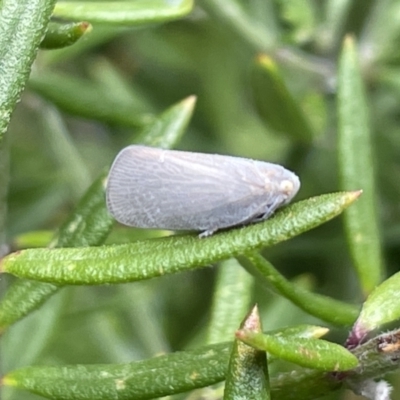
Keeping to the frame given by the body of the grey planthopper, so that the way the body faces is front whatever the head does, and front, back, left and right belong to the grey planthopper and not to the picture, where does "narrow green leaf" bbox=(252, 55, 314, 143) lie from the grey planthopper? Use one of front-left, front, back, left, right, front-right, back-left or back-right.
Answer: left

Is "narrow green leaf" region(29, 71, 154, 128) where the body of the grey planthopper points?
no

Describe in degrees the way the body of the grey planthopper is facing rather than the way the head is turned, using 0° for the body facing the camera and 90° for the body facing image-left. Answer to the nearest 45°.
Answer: approximately 270°
